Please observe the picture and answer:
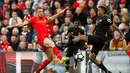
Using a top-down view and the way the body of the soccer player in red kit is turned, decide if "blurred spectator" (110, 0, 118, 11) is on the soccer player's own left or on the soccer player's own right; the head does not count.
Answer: on the soccer player's own left

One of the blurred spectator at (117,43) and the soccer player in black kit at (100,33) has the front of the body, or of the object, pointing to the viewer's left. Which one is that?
the soccer player in black kit

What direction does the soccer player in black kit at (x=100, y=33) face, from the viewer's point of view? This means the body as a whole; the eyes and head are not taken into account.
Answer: to the viewer's left

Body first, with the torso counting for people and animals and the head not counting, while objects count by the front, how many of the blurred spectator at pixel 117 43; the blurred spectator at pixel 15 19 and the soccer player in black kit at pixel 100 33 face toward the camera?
2

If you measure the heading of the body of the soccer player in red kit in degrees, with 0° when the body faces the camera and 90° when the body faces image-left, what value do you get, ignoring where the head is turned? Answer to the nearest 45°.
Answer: approximately 315°
